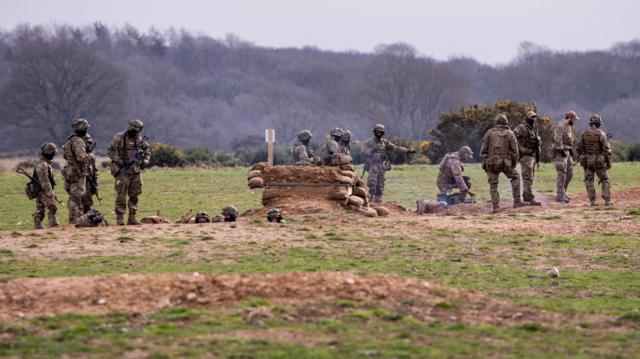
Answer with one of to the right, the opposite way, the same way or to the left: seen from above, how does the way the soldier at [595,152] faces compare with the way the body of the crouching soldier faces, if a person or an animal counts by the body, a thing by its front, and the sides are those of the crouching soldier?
to the left

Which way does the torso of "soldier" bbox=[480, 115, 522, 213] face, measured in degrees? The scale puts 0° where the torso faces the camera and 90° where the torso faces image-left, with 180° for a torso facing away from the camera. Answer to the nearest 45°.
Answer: approximately 180°

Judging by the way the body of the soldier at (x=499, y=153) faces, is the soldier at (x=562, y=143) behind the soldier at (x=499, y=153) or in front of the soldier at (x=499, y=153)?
in front

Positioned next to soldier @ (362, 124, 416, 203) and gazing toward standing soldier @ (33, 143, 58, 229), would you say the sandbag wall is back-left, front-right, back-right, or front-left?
front-left

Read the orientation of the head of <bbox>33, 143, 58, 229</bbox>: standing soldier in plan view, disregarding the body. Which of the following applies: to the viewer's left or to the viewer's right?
to the viewer's right

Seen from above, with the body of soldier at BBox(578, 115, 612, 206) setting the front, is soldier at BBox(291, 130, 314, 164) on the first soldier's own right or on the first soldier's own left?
on the first soldier's own left
